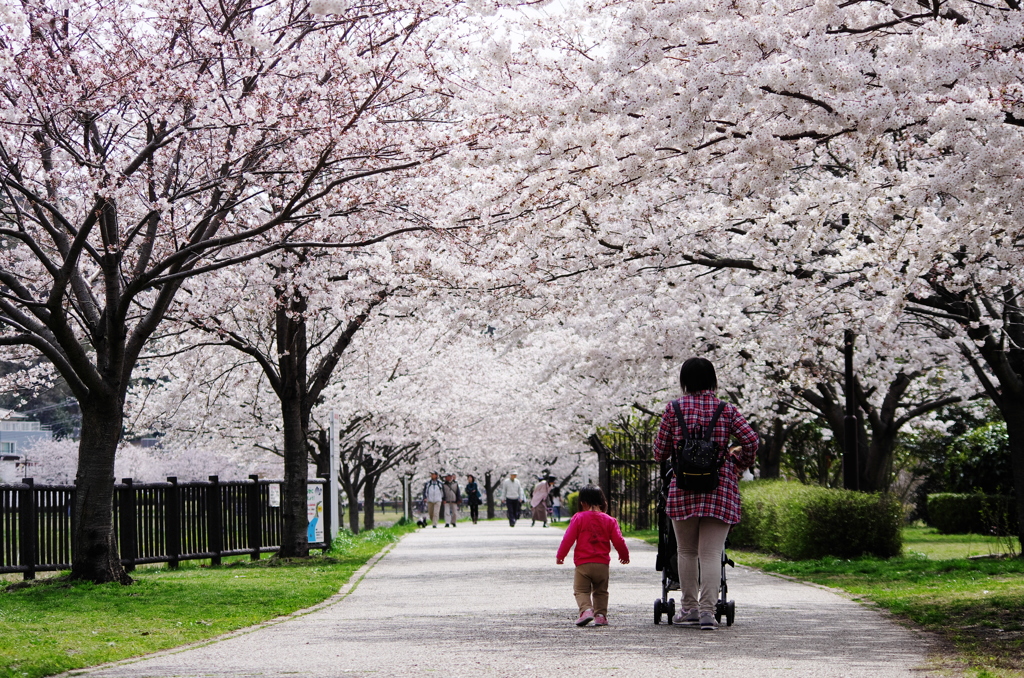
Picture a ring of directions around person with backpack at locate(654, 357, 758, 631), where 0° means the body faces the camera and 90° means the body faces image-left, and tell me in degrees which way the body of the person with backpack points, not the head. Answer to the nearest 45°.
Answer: approximately 180°

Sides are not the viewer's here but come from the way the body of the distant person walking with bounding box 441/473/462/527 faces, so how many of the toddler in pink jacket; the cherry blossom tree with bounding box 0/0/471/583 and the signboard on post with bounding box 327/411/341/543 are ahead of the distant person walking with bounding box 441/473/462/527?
3

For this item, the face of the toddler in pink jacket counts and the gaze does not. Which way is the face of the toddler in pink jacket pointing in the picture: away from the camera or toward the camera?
away from the camera

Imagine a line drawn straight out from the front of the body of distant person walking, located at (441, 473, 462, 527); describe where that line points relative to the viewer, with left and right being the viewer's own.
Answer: facing the viewer

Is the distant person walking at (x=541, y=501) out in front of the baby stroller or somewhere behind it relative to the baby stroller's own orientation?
in front

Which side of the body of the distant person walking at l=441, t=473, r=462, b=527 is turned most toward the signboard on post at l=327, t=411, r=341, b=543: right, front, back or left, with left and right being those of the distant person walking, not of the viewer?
front

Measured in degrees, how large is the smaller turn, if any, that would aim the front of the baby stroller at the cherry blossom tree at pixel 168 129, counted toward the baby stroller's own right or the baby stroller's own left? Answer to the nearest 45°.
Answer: approximately 45° to the baby stroller's own left

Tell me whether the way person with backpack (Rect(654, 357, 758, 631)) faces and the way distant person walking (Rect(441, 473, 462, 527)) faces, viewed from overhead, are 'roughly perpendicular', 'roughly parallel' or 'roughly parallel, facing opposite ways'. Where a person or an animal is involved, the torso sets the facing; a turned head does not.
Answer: roughly parallel, facing opposite ways

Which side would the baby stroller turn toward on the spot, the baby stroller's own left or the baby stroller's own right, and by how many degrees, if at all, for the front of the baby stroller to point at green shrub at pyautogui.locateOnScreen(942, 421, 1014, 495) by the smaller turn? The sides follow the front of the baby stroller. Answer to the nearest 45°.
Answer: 0° — it already faces it

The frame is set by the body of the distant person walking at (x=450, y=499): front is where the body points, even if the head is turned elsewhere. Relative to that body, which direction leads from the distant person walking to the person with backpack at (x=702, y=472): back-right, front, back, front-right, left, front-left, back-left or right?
front

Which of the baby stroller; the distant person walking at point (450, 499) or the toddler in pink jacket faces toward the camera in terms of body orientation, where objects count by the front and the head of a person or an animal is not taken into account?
the distant person walking

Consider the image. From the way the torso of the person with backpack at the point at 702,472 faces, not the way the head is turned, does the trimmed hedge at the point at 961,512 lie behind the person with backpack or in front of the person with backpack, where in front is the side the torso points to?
in front

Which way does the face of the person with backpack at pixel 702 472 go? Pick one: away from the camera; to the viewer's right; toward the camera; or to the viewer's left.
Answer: away from the camera

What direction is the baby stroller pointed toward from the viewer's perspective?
away from the camera

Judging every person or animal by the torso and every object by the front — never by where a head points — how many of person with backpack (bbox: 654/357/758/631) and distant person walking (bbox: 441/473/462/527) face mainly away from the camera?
1
